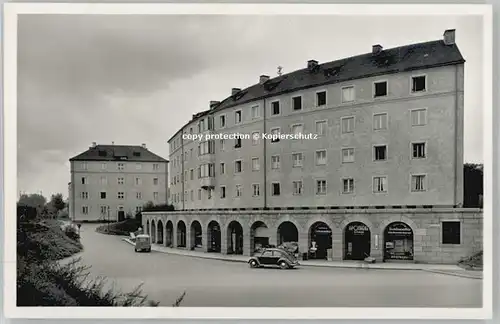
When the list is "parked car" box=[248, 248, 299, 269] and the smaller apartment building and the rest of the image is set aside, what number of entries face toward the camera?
1

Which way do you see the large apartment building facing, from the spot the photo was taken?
facing the viewer and to the left of the viewer

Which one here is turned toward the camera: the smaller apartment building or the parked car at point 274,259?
the smaller apartment building

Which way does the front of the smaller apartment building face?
toward the camera

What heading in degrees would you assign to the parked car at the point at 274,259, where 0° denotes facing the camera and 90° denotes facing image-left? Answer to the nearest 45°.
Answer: approximately 135°
